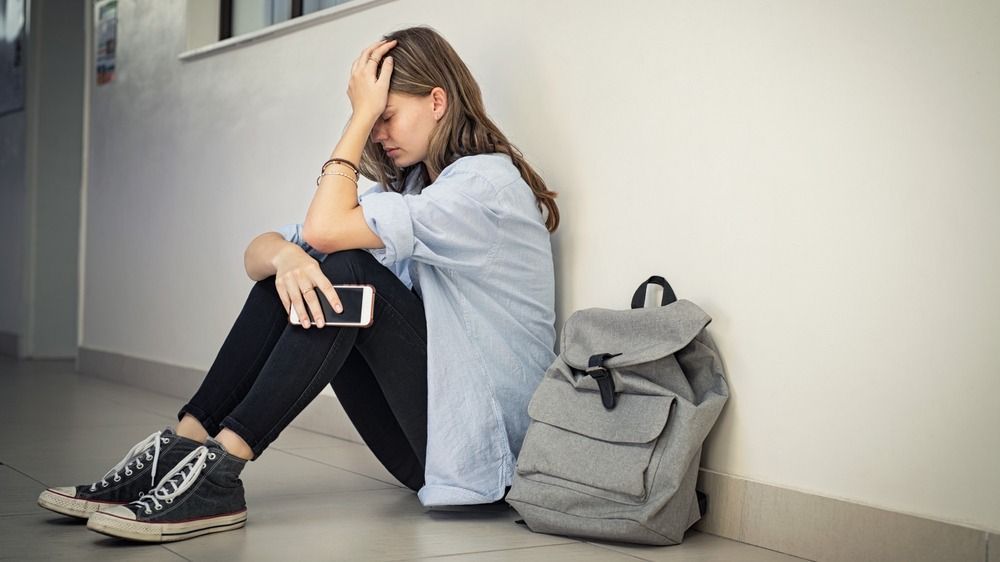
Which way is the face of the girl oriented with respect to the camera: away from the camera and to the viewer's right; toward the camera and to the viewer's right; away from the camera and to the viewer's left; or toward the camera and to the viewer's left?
toward the camera and to the viewer's left

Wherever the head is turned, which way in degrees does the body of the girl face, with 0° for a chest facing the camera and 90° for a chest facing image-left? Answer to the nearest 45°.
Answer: approximately 90°

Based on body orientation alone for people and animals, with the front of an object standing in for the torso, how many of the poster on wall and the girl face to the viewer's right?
0

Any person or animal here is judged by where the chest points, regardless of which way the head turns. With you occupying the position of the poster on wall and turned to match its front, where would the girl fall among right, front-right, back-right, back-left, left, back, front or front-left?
front-left

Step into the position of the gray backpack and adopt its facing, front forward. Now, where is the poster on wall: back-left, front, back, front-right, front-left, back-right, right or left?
right

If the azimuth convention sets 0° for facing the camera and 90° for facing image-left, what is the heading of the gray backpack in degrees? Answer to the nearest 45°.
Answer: approximately 45°

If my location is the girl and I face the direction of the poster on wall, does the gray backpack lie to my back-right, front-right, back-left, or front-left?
back-right
